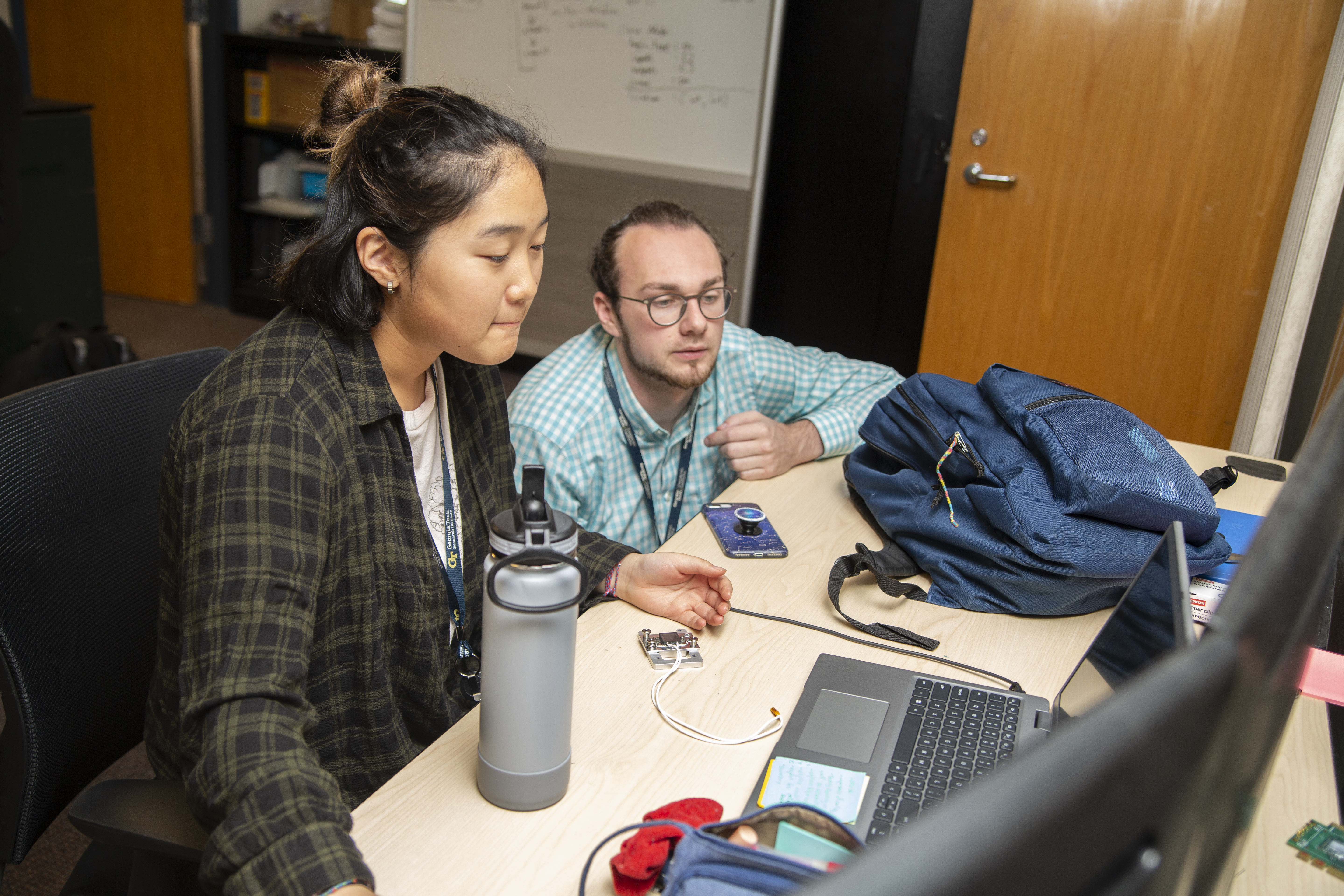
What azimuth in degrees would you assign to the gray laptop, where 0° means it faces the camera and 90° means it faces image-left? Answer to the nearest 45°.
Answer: approximately 90°

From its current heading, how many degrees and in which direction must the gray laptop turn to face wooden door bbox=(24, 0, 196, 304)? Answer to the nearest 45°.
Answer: approximately 45° to its right

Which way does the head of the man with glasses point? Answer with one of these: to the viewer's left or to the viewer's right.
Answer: to the viewer's right

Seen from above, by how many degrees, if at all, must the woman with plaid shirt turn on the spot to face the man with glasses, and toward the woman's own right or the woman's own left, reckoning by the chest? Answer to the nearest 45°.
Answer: approximately 90° to the woman's own left

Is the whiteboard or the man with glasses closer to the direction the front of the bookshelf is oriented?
the man with glasses

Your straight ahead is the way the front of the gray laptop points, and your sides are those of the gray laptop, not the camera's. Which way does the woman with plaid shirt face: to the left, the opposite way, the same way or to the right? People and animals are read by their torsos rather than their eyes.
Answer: the opposite way

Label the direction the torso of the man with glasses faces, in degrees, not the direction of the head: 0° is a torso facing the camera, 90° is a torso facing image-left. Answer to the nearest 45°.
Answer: approximately 315°

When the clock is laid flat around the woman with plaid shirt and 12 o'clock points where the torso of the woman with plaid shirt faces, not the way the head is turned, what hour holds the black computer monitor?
The black computer monitor is roughly at 1 o'clock from the woman with plaid shirt.
